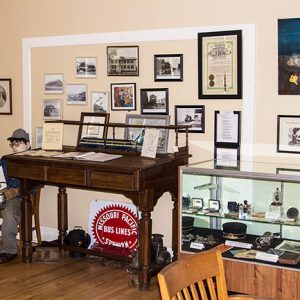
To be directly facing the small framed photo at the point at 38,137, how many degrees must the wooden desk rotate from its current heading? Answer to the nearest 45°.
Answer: approximately 90° to its right

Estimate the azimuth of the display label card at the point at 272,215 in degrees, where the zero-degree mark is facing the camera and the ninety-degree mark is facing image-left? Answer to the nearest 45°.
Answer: approximately 0°

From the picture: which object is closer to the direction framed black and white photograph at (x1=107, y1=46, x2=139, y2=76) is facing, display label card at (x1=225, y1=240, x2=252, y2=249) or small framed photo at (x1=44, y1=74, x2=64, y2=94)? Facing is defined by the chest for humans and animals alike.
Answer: the display label card

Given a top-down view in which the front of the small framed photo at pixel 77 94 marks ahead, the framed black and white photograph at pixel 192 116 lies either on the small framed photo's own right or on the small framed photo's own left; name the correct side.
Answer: on the small framed photo's own left

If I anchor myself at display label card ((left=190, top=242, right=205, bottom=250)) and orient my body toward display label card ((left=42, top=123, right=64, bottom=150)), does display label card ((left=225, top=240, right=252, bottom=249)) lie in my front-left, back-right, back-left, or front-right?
back-right

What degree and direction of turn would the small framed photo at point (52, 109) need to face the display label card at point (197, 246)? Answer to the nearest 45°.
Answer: approximately 45° to its left

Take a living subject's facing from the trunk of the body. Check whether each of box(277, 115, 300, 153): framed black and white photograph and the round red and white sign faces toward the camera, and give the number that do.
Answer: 2

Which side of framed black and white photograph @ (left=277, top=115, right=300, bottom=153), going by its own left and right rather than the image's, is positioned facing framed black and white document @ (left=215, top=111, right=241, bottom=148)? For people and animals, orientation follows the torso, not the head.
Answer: right
